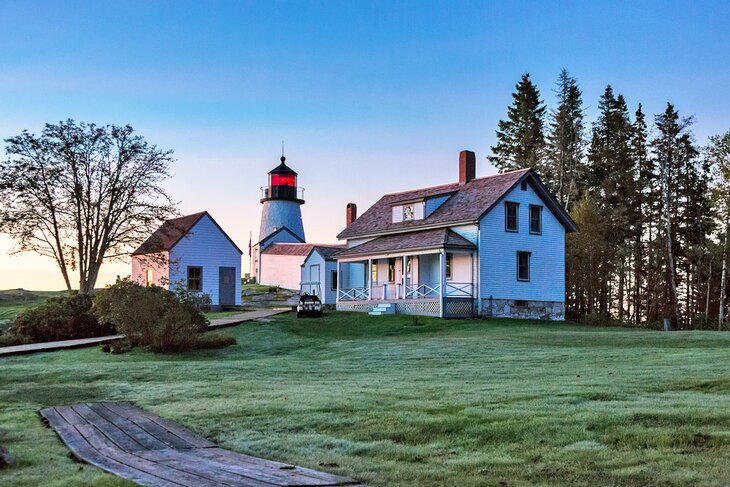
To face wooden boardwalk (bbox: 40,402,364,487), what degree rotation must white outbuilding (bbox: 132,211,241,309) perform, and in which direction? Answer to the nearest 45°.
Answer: approximately 45° to its right

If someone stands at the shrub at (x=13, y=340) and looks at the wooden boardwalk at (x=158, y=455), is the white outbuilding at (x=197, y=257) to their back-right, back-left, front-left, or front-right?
back-left

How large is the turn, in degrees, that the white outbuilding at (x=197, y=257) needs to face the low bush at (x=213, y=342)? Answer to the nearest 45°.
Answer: approximately 45° to its right

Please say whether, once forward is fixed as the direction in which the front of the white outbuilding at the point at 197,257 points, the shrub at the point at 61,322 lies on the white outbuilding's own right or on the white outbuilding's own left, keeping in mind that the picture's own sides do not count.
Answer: on the white outbuilding's own right

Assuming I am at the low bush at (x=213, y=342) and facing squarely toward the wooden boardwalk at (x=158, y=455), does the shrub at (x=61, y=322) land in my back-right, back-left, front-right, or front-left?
back-right

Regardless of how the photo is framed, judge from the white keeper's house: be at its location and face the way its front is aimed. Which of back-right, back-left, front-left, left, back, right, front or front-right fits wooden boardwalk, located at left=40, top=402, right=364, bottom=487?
front-left

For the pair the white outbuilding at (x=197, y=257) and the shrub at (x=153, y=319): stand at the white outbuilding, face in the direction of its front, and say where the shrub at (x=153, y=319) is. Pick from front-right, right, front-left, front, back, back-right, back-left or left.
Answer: front-right

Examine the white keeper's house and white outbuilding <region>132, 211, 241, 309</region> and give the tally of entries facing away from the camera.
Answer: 0

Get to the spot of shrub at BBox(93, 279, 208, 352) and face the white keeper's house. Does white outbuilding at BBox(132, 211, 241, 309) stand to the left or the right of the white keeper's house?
left

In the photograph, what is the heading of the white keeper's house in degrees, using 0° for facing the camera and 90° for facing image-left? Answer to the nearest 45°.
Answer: approximately 45°
